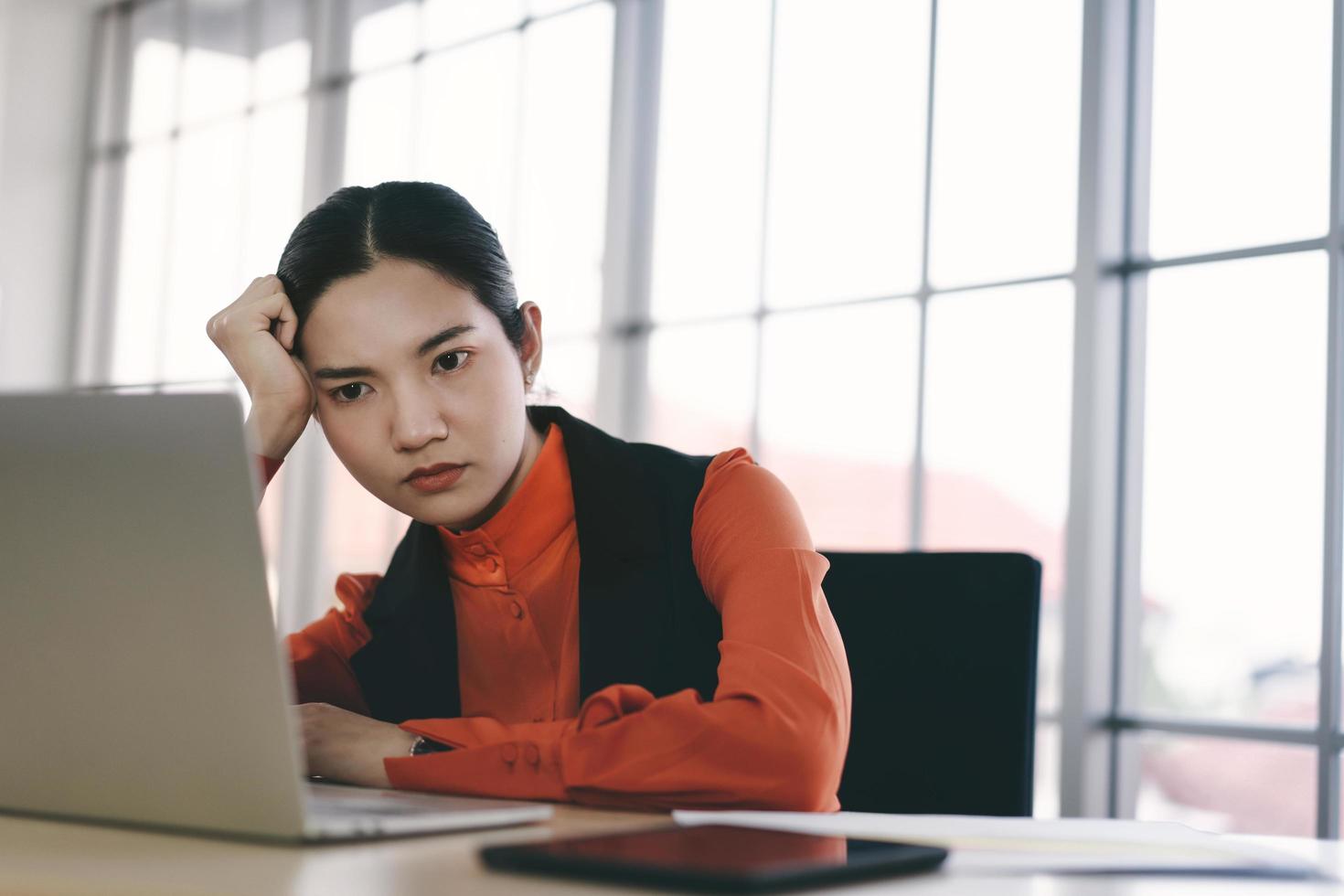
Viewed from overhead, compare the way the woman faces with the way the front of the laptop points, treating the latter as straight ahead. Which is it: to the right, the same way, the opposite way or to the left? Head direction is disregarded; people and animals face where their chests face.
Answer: the opposite way

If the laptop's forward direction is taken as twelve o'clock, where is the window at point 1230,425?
The window is roughly at 12 o'clock from the laptop.

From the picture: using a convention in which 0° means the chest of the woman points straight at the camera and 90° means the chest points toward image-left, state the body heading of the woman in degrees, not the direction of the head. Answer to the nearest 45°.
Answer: approximately 45°

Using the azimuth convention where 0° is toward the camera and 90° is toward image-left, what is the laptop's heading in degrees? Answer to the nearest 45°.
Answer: approximately 225°

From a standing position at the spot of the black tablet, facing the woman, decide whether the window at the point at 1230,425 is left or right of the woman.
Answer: right

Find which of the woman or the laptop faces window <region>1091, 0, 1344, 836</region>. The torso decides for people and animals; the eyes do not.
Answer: the laptop
